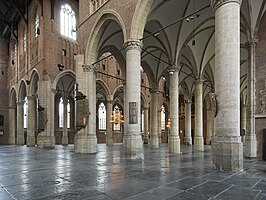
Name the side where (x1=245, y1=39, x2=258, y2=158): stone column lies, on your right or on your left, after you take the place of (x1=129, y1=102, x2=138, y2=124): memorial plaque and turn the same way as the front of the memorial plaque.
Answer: on your left

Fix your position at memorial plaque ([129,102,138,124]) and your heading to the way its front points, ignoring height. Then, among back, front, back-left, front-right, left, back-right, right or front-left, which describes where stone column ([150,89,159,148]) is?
back

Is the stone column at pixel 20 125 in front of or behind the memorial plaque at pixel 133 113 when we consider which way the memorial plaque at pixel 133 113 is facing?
behind

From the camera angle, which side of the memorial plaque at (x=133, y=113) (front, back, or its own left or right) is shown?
front
